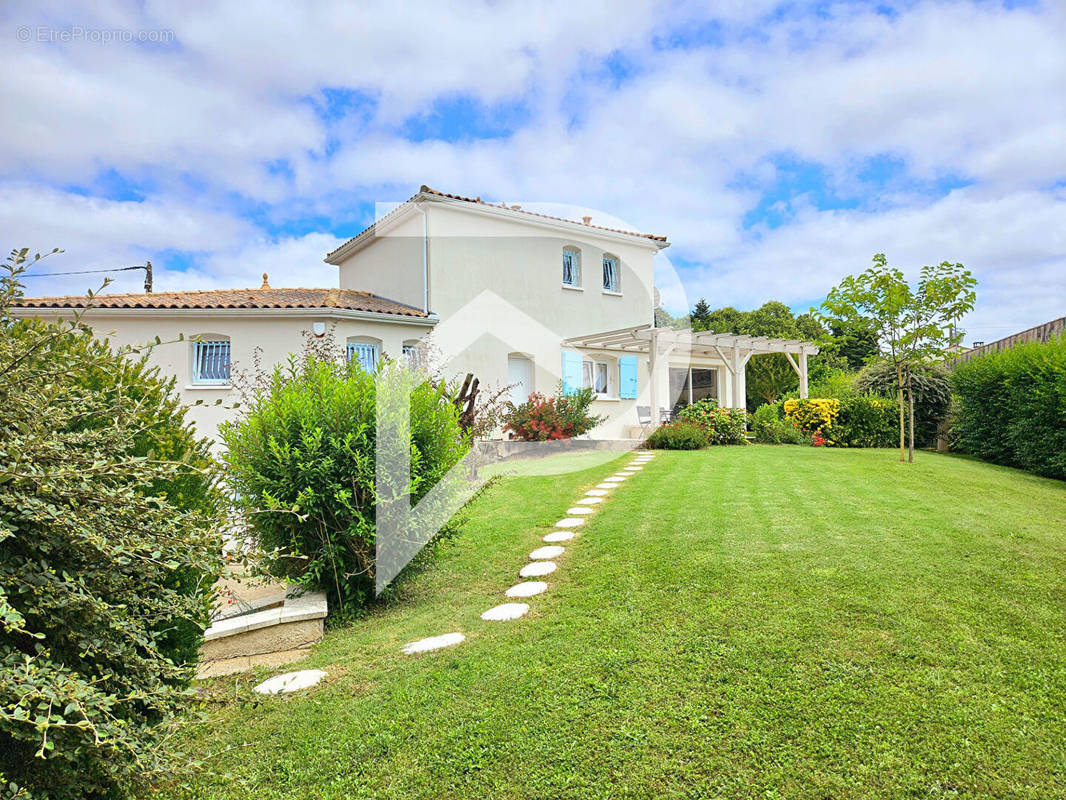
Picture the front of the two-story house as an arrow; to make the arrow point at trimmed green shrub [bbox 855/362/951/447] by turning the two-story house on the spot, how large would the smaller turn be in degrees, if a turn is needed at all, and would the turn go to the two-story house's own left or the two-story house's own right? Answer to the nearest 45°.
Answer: approximately 45° to the two-story house's own left

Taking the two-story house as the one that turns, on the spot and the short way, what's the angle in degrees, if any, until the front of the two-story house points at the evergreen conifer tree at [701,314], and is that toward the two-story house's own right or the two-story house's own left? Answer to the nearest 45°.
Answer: approximately 90° to the two-story house's own left

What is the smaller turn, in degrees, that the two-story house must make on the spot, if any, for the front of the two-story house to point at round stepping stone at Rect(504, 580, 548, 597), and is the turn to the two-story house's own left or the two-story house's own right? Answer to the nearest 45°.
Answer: approximately 45° to the two-story house's own right

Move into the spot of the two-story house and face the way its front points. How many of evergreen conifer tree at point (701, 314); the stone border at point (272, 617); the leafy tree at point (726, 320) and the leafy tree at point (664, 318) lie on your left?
3

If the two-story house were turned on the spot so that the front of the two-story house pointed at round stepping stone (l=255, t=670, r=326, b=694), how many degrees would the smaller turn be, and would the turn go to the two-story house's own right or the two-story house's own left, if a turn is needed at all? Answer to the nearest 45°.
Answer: approximately 45° to the two-story house's own right

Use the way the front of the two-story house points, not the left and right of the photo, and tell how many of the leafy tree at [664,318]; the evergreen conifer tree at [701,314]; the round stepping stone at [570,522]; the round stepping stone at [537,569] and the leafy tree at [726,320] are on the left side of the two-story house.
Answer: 3

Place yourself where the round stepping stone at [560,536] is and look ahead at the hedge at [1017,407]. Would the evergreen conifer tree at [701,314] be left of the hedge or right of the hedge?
left

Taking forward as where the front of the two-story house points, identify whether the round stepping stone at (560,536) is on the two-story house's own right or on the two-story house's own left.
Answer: on the two-story house's own right

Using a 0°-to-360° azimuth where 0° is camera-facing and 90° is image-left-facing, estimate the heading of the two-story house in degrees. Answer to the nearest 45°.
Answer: approximately 315°

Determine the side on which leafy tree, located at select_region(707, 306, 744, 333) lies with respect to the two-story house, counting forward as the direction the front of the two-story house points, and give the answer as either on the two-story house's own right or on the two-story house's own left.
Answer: on the two-story house's own left
